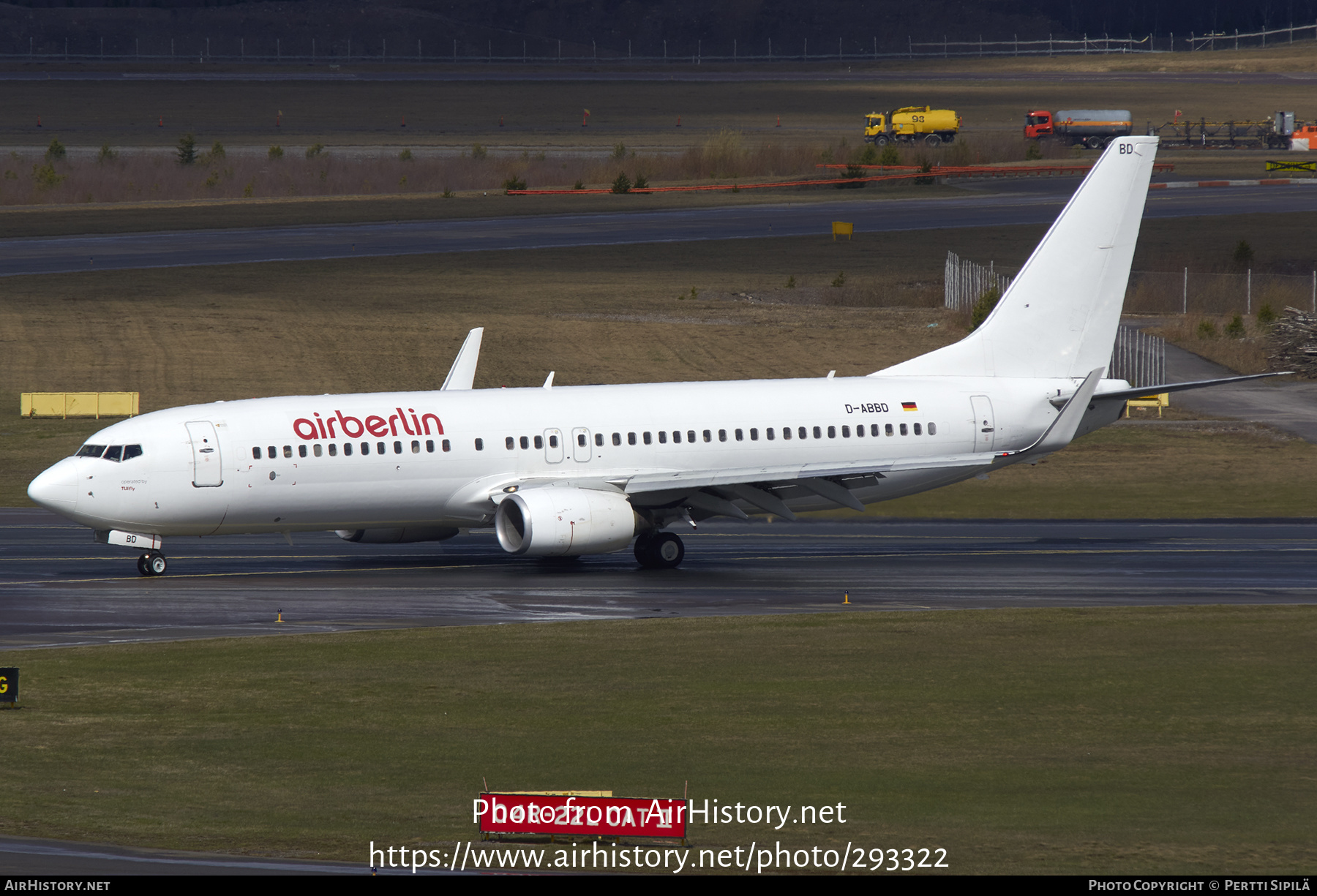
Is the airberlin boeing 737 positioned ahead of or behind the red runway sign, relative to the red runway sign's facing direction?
behind

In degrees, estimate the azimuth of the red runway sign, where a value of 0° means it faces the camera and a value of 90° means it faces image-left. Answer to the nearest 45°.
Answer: approximately 0°
